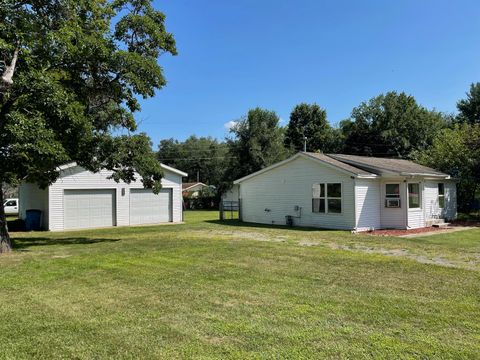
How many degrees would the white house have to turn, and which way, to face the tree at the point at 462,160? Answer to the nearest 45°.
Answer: approximately 90° to its left

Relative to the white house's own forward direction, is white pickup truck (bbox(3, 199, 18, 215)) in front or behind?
behind

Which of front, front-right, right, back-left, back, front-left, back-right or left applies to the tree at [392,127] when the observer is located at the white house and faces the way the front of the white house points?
back-left

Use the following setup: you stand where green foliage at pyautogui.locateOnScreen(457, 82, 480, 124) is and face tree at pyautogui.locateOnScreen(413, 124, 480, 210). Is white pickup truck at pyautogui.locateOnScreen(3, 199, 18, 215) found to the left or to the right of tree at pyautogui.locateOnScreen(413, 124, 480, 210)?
right

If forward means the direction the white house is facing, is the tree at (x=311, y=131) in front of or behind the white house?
behind

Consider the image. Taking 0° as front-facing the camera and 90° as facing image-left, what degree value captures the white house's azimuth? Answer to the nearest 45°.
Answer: approximately 315°
